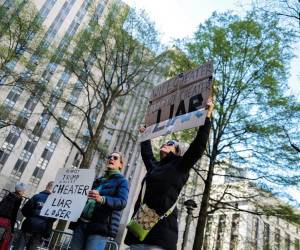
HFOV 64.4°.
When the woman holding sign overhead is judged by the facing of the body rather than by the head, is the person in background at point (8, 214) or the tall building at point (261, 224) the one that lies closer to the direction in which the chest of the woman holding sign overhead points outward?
the person in background

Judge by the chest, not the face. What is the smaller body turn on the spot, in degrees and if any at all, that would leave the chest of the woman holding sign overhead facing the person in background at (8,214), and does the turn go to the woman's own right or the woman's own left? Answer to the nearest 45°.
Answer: approximately 90° to the woman's own right

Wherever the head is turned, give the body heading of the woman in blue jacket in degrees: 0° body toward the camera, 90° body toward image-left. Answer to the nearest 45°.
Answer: approximately 45°

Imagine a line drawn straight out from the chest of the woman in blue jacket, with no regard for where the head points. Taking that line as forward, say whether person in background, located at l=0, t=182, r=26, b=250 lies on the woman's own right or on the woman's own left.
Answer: on the woman's own right

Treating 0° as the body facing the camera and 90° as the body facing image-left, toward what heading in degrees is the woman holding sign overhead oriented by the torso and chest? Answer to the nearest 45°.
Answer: approximately 45°

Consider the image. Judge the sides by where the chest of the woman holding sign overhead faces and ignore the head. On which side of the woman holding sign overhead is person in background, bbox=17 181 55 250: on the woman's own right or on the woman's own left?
on the woman's own right
